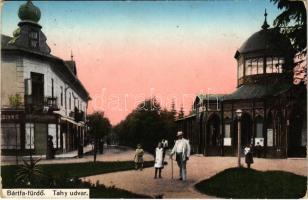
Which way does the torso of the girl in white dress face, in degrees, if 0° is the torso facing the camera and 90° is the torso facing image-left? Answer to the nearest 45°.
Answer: approximately 0°

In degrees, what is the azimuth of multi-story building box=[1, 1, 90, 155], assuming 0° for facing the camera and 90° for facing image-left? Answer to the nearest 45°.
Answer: approximately 315°
